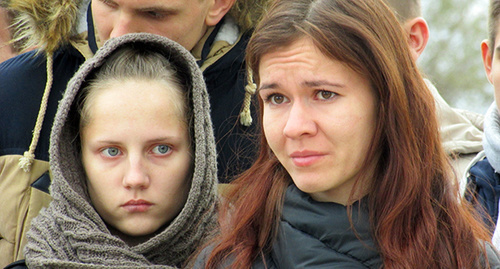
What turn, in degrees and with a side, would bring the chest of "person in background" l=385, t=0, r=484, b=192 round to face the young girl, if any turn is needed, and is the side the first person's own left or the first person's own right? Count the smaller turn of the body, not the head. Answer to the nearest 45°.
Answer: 0° — they already face them

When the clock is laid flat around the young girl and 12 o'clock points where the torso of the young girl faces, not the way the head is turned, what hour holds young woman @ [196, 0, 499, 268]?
The young woman is roughly at 10 o'clock from the young girl.

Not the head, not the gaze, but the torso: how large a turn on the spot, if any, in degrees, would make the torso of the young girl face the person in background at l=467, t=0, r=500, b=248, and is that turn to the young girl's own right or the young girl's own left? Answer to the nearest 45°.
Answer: approximately 90° to the young girl's own left
